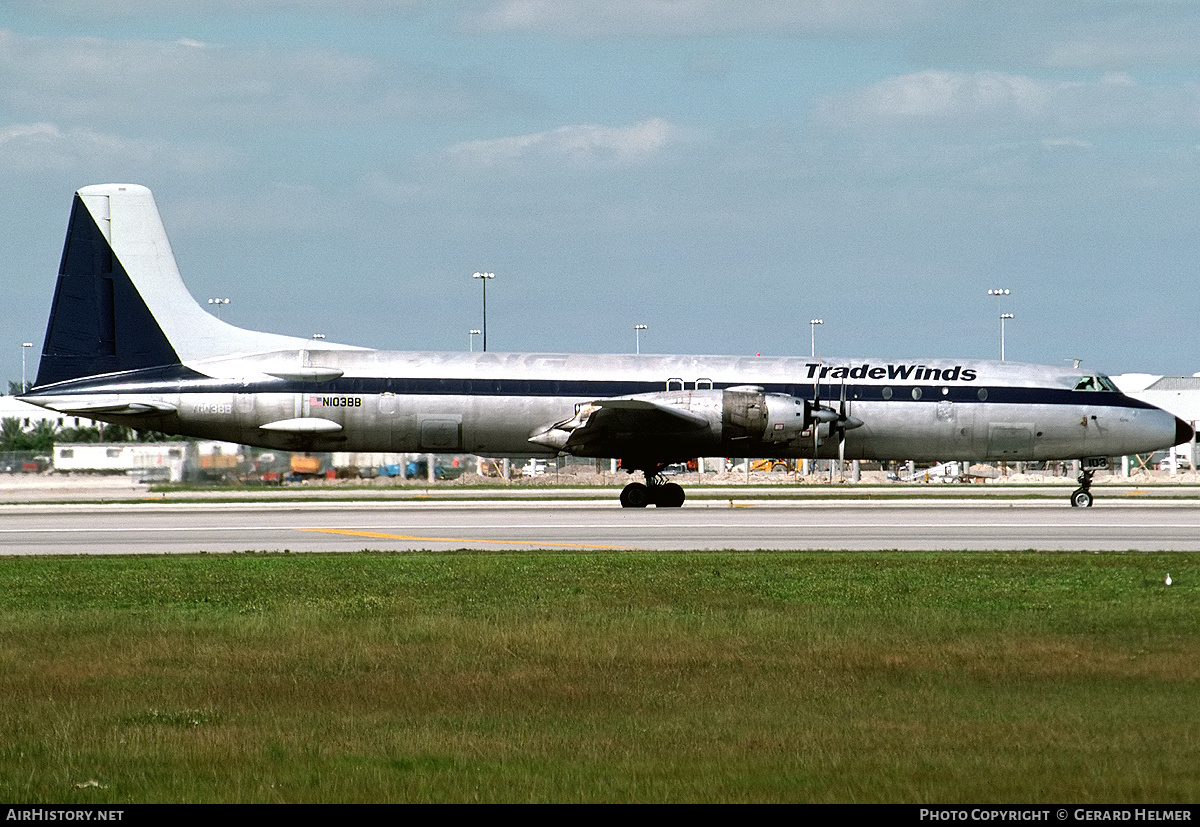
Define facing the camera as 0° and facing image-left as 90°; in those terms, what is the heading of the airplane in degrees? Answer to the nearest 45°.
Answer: approximately 270°
